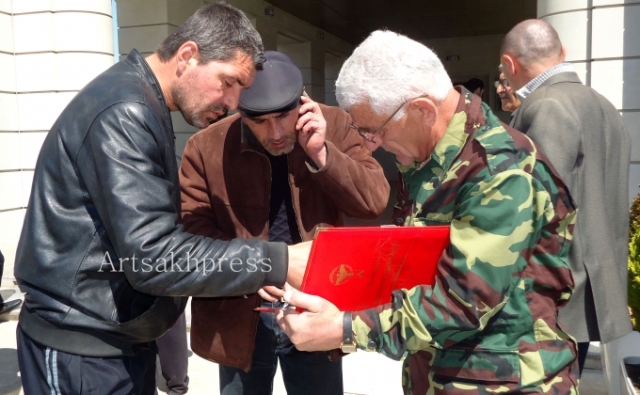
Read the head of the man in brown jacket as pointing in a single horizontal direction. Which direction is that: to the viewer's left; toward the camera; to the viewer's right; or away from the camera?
toward the camera

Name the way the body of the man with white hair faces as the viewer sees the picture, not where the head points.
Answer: to the viewer's left

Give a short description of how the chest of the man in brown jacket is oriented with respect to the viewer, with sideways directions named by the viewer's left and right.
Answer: facing the viewer

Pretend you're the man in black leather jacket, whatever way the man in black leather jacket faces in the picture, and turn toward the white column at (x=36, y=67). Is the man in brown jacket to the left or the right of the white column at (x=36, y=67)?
right

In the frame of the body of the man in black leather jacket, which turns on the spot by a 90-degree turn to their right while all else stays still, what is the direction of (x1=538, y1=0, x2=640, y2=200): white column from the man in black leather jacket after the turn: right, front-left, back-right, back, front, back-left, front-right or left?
back-left

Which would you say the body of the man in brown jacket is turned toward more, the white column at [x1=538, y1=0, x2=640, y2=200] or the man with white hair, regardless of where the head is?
the man with white hair

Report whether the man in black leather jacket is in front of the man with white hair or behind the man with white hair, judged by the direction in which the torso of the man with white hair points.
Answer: in front

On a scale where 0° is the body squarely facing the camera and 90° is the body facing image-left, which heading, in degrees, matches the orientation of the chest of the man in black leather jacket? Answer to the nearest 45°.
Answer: approximately 270°

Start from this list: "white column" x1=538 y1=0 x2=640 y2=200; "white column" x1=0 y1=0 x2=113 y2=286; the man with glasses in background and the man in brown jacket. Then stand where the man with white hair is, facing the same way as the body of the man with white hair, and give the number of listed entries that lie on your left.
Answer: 0

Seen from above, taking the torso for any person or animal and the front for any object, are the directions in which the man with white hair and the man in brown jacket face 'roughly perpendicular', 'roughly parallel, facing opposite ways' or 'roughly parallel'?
roughly perpendicular

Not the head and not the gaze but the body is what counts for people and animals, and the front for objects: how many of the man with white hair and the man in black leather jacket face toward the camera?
0

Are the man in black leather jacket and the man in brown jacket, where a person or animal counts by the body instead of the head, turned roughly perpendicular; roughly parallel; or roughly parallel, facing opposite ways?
roughly perpendicular

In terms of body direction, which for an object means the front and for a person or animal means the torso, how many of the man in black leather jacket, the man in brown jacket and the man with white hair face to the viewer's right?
1

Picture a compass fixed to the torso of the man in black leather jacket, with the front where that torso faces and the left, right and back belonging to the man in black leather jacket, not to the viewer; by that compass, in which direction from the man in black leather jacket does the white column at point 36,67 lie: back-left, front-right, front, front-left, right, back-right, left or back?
left

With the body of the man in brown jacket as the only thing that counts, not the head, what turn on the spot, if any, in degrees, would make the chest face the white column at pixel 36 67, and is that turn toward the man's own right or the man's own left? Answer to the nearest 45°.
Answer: approximately 135° to the man's own right
